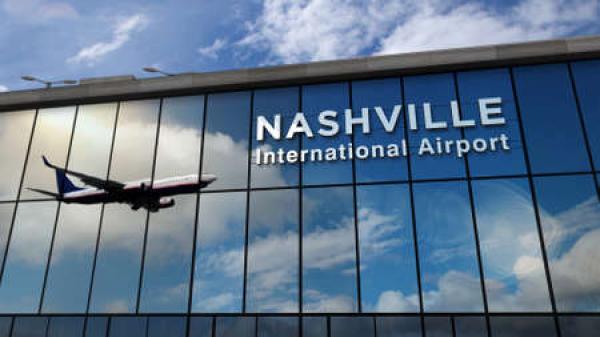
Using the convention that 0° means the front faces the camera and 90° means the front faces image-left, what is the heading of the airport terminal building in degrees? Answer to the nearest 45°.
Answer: approximately 0°
